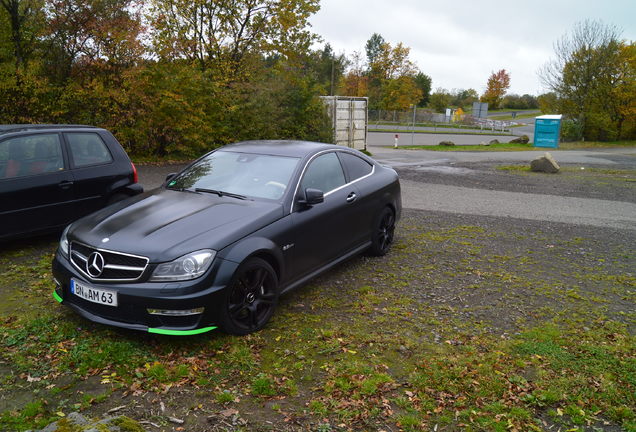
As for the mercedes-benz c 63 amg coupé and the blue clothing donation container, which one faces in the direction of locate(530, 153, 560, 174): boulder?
the blue clothing donation container

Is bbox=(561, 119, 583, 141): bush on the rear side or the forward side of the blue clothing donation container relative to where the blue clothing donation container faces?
on the rear side

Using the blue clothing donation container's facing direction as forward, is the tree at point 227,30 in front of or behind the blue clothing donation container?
in front

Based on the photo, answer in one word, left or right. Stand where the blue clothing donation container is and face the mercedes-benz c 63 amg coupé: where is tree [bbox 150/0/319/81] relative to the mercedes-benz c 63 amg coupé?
right

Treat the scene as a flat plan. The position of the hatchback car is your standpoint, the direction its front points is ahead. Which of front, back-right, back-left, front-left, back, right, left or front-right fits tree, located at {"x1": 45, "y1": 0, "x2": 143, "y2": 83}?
back-right

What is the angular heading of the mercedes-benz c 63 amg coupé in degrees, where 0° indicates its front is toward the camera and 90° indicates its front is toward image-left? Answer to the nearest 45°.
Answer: approximately 45°

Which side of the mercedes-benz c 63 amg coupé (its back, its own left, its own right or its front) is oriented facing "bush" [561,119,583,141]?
back

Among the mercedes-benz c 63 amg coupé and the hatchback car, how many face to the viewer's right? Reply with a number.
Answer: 0

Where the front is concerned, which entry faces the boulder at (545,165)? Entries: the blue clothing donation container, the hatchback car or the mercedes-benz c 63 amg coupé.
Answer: the blue clothing donation container
